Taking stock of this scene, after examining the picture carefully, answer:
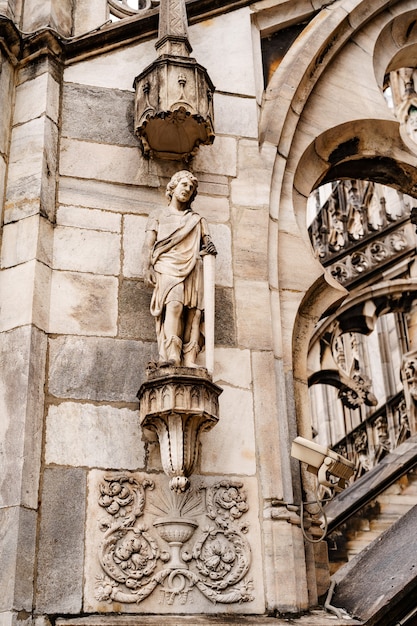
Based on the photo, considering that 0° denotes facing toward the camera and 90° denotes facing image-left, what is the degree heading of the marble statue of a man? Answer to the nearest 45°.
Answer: approximately 0°
